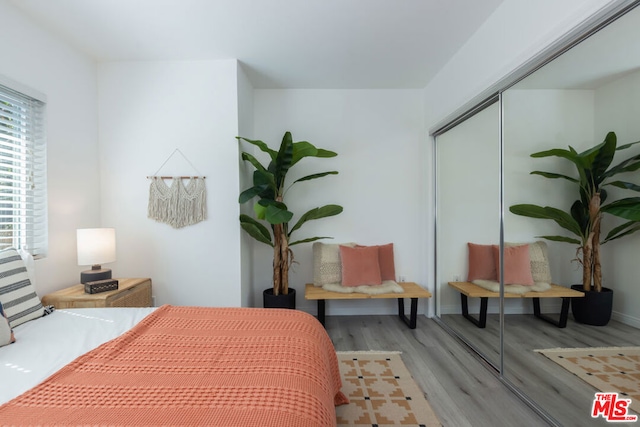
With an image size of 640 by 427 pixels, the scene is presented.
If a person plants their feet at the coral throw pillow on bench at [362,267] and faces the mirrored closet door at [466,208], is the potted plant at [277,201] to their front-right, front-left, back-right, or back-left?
back-right

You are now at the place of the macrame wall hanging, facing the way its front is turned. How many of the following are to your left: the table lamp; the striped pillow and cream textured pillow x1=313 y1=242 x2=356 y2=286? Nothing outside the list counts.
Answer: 1

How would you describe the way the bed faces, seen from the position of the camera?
facing to the right of the viewer

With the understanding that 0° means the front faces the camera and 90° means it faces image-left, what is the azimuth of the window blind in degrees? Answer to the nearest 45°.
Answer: approximately 315°

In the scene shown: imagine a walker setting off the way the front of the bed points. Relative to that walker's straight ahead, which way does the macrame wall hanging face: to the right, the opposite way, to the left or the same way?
to the right

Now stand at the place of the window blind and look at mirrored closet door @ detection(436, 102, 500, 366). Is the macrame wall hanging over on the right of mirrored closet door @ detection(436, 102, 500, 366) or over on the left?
left

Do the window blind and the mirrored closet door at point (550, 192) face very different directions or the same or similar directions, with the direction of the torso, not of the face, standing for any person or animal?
very different directions

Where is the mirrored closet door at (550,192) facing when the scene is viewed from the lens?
facing the viewer and to the left of the viewer

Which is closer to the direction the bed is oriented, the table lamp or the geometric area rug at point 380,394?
the geometric area rug

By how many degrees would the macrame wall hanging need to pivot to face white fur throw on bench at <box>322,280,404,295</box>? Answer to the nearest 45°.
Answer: approximately 90° to its left

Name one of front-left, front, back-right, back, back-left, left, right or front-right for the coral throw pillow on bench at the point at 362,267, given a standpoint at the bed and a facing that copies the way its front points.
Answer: front-left

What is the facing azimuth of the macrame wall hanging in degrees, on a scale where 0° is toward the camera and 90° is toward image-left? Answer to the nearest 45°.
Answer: approximately 0°

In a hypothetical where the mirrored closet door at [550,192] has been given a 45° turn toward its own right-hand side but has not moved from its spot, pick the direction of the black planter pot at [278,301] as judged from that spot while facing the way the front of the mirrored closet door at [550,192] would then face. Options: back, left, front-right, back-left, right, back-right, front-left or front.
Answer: front

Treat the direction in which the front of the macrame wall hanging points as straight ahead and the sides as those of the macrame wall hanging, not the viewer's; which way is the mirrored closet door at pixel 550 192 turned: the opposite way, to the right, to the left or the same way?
to the right
